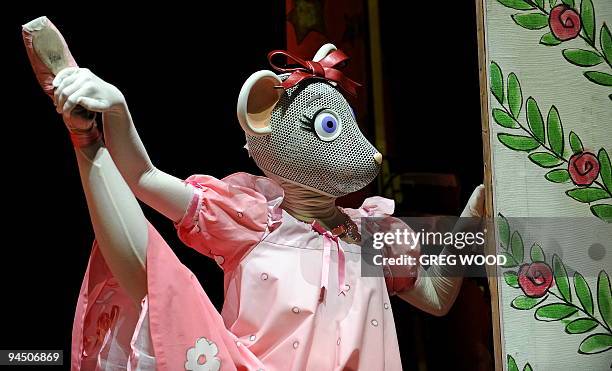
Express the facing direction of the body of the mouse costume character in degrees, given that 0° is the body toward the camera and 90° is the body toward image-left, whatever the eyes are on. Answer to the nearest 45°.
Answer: approximately 315°

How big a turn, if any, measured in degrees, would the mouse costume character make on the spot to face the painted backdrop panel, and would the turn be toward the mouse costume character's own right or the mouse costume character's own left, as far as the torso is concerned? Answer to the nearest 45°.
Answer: approximately 45° to the mouse costume character's own left

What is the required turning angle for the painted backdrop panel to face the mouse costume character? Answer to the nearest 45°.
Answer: approximately 45° to its right

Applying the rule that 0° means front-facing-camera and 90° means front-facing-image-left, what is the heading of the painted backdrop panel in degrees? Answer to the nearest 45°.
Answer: approximately 0°
